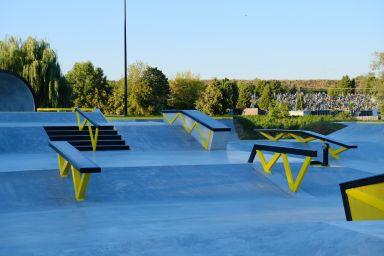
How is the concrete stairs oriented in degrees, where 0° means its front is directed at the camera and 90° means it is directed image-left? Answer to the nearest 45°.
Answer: approximately 0°

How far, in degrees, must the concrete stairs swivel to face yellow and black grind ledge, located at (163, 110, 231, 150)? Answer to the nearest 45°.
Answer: approximately 90° to its left

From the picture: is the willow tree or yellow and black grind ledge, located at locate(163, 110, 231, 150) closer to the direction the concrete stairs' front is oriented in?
the yellow and black grind ledge

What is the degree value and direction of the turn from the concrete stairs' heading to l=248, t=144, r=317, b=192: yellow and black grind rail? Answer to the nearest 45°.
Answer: approximately 45° to its left

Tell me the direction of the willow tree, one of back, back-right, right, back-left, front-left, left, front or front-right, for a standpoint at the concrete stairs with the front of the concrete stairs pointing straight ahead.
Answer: back

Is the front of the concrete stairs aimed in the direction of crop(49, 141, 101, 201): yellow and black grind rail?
yes
